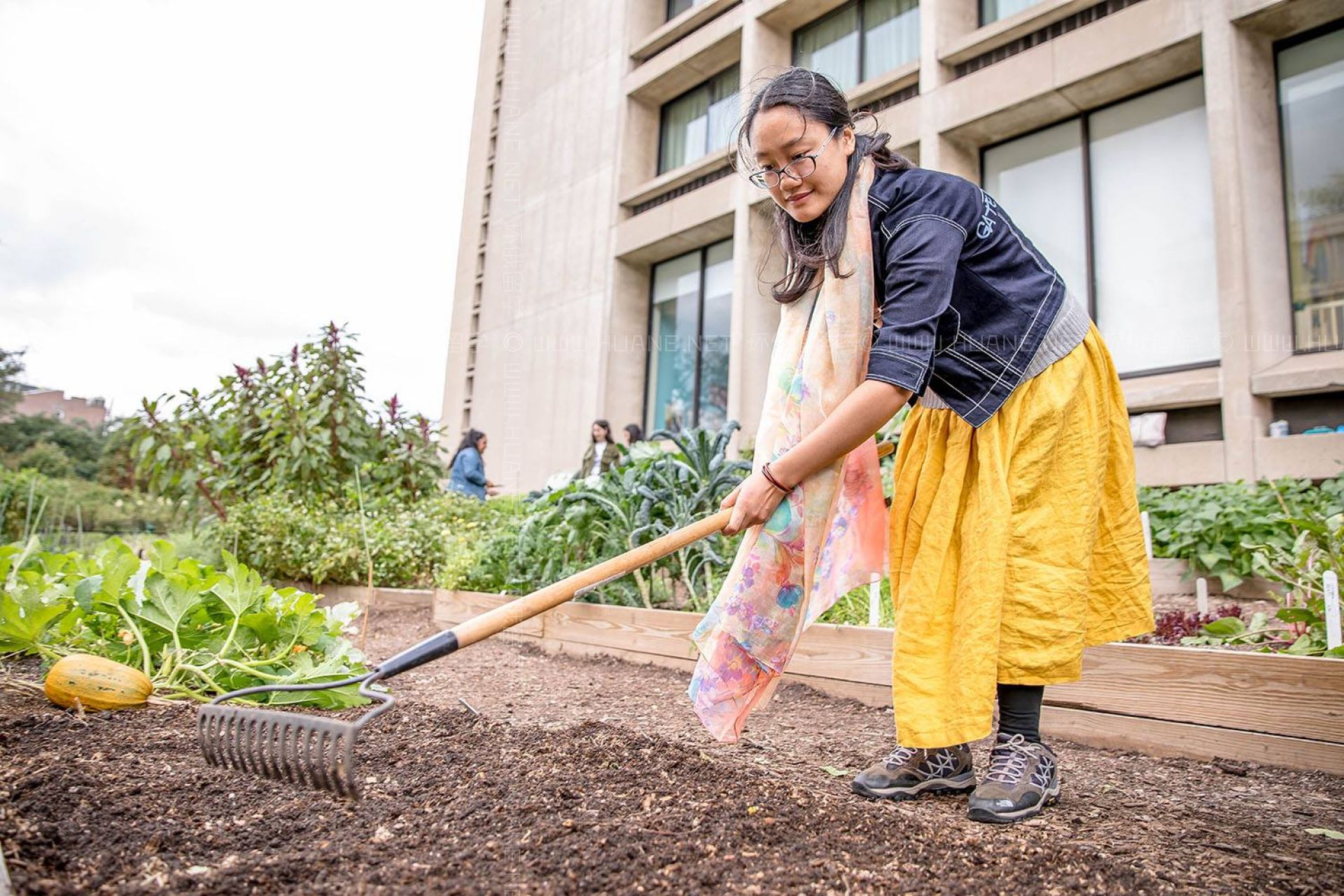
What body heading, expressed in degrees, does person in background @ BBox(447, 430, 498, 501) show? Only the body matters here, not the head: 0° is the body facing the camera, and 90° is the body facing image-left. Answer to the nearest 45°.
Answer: approximately 270°

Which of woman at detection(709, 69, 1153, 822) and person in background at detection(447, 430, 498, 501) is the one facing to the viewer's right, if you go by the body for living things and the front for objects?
the person in background

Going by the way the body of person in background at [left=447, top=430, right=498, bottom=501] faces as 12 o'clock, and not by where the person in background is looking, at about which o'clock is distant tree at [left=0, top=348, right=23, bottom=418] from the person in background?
The distant tree is roughly at 8 o'clock from the person in background.

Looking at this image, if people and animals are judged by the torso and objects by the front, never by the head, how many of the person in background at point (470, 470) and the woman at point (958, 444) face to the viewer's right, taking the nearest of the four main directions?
1

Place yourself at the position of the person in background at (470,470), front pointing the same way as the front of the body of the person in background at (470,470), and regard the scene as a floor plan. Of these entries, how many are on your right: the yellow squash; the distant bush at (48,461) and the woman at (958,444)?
2

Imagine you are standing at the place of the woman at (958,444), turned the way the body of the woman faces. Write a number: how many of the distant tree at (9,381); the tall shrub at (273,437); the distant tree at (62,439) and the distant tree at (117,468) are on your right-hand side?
4

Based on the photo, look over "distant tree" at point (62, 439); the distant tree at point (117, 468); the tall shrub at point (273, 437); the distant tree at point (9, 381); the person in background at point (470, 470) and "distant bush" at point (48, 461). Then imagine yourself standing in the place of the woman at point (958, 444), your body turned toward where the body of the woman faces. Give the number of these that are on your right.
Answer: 6

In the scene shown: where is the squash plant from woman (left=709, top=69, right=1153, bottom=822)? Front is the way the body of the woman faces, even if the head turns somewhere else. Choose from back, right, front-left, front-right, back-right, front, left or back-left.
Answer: front-right

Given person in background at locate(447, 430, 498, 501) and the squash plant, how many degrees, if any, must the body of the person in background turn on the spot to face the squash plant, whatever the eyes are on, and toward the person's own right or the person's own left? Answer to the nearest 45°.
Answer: approximately 90° to the person's own right

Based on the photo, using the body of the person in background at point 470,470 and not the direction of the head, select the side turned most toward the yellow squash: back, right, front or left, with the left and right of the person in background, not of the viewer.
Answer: right

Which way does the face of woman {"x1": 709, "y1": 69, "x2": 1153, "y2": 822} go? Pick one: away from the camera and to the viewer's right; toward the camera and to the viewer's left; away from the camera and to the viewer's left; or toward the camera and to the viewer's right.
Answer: toward the camera and to the viewer's left

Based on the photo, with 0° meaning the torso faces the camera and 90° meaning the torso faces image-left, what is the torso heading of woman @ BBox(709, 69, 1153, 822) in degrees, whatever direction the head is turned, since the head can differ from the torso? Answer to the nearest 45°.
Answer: approximately 45°

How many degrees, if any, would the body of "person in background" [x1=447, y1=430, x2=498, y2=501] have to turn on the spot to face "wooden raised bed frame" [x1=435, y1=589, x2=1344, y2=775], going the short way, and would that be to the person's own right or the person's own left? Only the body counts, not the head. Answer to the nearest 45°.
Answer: approximately 90° to the person's own right

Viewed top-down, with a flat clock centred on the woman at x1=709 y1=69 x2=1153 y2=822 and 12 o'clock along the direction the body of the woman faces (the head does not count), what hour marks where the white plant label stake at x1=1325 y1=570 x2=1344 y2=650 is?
The white plant label stake is roughly at 6 o'clock from the woman.
